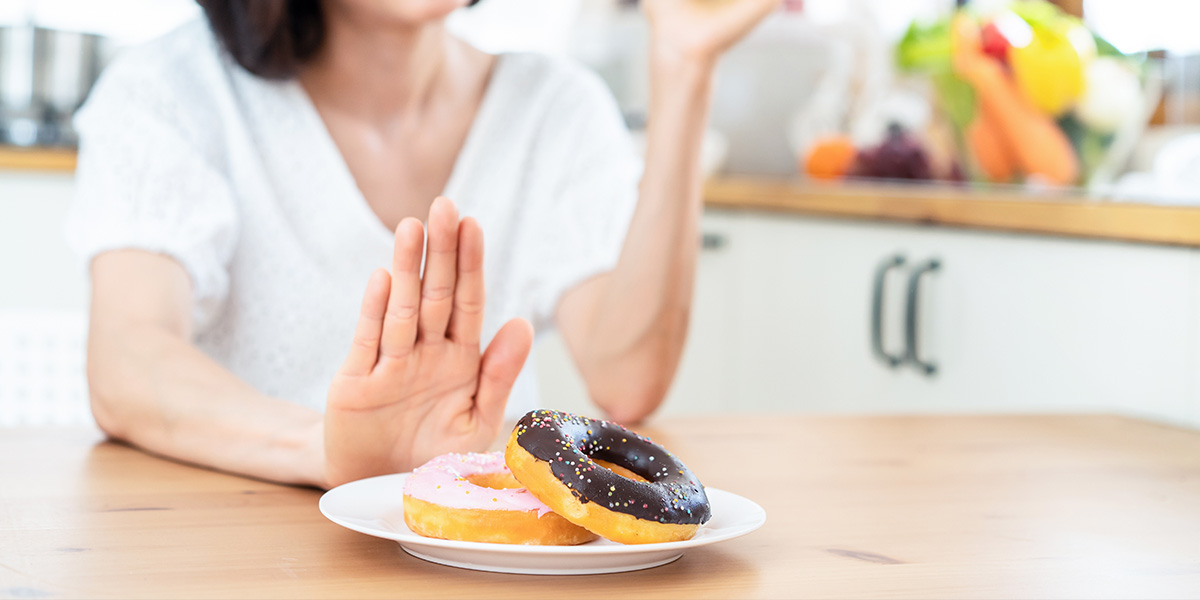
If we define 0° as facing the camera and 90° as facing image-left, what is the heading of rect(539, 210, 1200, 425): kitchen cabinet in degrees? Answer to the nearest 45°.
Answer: approximately 0°

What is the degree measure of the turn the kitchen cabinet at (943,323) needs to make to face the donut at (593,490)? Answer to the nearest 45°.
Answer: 0° — it already faces it

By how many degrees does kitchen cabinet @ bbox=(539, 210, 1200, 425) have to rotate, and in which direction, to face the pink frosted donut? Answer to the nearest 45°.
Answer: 0° — it already faces it
